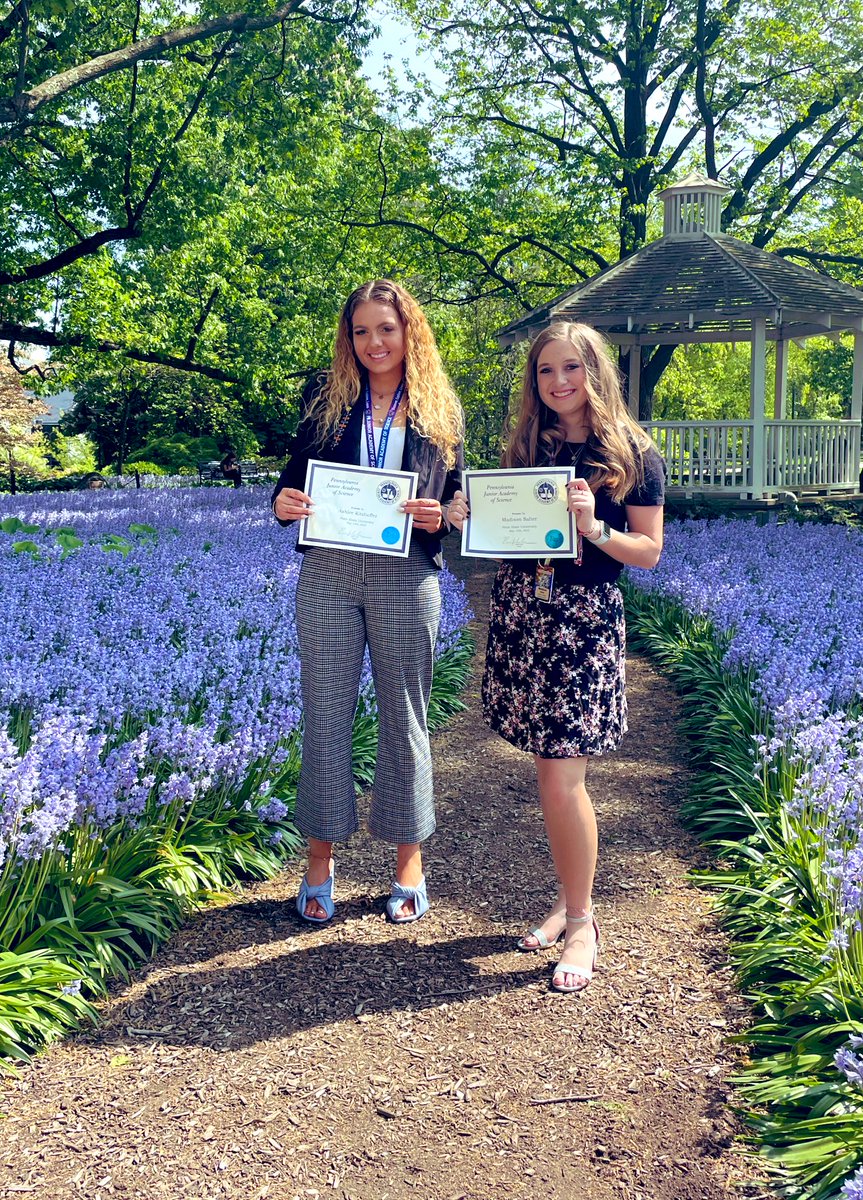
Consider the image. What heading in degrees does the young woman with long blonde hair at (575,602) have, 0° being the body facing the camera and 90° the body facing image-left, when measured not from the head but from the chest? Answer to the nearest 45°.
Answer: approximately 45°

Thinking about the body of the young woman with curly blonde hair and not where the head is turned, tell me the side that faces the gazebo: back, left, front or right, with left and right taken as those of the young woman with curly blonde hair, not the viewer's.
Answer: back

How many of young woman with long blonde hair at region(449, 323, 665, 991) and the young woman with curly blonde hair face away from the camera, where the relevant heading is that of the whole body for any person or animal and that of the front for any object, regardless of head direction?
0

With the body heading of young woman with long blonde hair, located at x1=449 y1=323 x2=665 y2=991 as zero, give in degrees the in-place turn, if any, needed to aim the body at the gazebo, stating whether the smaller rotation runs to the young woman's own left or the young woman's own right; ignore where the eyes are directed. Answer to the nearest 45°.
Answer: approximately 135° to the young woman's own right

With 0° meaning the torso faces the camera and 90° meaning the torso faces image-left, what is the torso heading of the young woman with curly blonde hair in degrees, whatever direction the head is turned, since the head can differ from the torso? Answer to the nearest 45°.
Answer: approximately 0°
